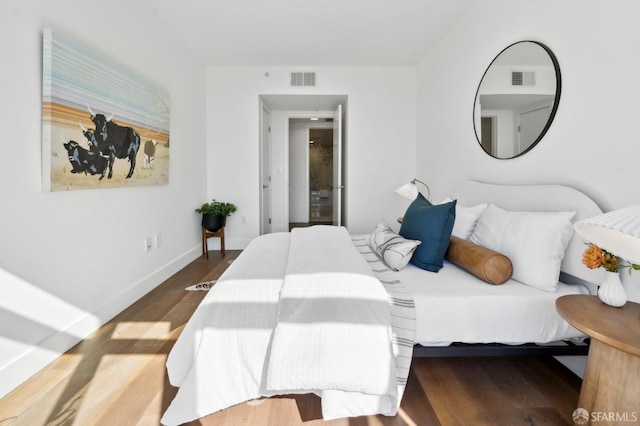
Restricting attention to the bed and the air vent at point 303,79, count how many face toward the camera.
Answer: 1

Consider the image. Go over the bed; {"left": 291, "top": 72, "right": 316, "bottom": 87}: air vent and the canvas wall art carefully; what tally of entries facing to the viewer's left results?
1

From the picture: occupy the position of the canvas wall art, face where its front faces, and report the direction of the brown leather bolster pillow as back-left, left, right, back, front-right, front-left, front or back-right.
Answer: front

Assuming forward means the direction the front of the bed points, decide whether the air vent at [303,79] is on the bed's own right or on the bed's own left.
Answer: on the bed's own right

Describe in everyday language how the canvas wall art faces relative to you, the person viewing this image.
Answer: facing the viewer and to the right of the viewer

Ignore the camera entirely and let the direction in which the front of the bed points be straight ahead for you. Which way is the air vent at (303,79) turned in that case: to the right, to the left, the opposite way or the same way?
to the left

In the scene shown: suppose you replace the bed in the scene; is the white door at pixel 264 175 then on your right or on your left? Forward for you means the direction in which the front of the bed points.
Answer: on your right

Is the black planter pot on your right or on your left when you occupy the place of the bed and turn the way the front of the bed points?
on your right

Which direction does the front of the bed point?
to the viewer's left

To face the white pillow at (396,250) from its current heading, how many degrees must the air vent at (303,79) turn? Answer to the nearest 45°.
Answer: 0° — it already faces it

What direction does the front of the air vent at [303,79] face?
toward the camera

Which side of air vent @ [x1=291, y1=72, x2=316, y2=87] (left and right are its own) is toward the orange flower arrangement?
front

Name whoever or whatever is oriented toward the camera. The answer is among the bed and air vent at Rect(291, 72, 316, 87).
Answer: the air vent

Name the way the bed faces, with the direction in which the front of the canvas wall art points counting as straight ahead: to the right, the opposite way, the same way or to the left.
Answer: the opposite way

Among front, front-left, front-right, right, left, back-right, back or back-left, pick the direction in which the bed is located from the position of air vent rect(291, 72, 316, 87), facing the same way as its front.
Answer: front
